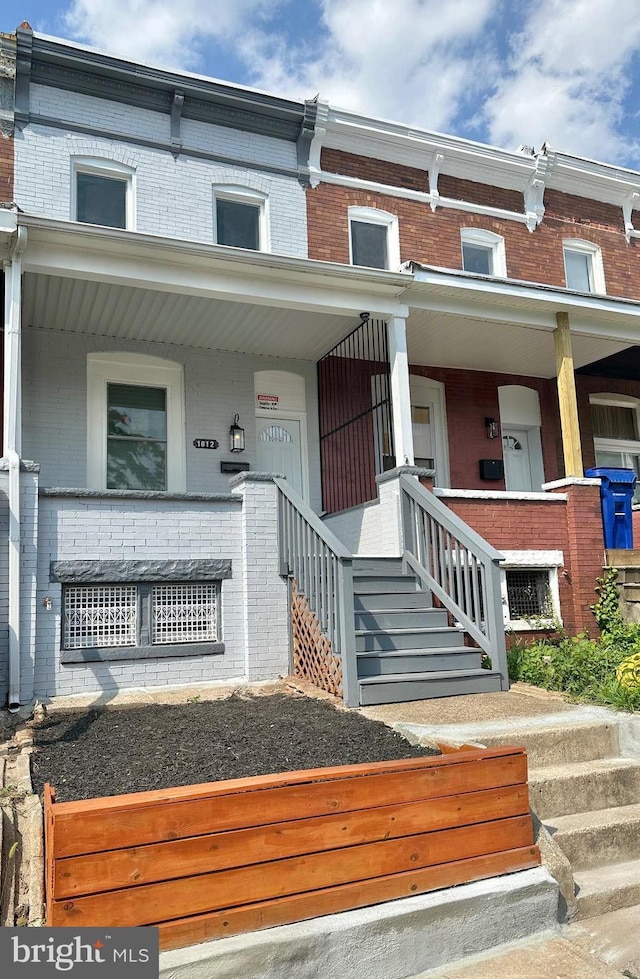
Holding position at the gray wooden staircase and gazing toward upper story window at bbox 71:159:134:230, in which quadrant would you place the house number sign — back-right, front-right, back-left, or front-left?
front-right

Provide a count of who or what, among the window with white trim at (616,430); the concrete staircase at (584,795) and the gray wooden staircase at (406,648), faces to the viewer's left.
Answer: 0

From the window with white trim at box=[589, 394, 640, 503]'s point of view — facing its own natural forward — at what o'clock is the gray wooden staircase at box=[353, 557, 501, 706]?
The gray wooden staircase is roughly at 2 o'clock from the window with white trim.

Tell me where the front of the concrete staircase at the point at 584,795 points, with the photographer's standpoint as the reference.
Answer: facing the viewer and to the right of the viewer

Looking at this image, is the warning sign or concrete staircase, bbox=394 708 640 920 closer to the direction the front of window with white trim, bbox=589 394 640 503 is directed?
the concrete staircase

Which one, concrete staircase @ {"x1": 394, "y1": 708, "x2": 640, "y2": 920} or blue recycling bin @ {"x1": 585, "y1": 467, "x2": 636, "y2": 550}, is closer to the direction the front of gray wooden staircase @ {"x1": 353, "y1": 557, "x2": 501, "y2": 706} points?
the concrete staircase

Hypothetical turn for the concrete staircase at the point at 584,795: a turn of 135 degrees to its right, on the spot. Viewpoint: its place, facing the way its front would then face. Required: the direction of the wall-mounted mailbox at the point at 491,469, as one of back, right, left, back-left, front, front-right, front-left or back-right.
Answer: right

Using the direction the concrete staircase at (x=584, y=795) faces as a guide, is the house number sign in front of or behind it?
behind

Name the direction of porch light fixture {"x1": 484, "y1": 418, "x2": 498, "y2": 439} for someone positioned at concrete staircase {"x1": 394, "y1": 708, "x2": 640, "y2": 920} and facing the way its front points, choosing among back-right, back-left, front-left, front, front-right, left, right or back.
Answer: back-left

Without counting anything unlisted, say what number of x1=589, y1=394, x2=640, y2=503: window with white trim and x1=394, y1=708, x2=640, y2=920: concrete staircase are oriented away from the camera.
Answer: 0

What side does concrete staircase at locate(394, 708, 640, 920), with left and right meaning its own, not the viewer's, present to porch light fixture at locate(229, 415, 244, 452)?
back

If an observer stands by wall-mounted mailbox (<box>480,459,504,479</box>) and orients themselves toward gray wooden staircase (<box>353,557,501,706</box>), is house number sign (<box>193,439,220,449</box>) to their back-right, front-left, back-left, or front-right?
front-right

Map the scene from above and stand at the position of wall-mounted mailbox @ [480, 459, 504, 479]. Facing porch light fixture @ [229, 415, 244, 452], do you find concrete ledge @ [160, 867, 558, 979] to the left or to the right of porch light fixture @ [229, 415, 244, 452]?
left

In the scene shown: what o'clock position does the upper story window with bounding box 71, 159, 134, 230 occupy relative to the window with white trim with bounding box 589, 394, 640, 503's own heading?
The upper story window is roughly at 3 o'clock from the window with white trim.
